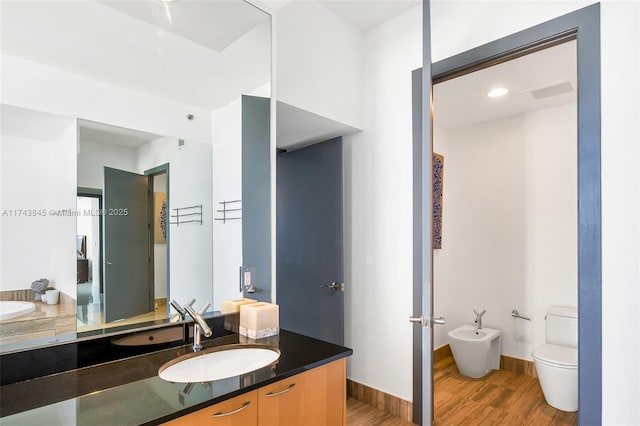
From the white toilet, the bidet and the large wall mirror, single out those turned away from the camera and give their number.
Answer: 0

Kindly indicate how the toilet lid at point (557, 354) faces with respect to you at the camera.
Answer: facing the viewer and to the left of the viewer

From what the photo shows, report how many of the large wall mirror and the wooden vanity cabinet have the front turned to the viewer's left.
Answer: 0

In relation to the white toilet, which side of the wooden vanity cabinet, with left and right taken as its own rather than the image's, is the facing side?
left

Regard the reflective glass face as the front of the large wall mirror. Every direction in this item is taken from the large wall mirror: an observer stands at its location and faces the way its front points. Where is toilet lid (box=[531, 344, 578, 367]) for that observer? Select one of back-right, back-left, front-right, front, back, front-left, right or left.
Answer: front-left

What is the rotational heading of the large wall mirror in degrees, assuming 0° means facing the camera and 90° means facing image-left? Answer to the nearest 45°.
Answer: approximately 315°

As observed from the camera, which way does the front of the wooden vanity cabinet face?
facing the viewer and to the right of the viewer

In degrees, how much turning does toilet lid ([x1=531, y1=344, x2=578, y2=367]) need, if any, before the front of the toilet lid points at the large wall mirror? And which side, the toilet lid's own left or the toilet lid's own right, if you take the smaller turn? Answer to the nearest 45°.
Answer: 0° — it already faces it

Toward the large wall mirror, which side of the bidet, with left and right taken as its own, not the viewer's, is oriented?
front

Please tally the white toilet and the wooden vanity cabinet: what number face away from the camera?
0

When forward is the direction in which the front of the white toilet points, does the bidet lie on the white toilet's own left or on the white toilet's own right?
on the white toilet's own right

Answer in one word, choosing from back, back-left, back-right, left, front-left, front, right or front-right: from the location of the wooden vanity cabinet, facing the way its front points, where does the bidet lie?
left

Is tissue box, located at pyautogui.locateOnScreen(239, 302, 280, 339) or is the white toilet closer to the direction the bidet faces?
the tissue box

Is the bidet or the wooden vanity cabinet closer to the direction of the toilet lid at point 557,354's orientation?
the wooden vanity cabinet

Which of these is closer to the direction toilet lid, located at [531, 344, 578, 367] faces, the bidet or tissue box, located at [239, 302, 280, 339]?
the tissue box

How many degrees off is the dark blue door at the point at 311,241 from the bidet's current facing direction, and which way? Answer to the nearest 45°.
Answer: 0° — it already faces it

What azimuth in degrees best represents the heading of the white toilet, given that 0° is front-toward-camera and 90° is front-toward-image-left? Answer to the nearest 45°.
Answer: approximately 45°

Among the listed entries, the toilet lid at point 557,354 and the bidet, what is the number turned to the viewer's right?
0
